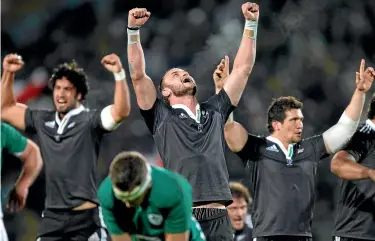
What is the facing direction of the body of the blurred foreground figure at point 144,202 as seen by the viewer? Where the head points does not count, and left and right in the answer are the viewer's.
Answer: facing the viewer and to the left of the viewer

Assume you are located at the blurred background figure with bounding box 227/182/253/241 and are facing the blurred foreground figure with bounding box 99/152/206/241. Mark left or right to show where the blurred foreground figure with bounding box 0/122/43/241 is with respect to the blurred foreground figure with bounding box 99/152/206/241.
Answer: right

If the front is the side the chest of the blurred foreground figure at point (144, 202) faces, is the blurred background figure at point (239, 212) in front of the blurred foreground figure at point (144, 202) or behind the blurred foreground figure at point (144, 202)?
behind

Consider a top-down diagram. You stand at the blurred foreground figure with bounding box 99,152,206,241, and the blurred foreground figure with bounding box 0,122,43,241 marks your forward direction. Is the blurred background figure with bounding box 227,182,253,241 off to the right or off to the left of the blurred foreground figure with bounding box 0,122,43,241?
right

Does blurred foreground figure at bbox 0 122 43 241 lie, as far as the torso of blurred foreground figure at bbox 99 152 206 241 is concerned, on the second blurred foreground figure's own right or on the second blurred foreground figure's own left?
on the second blurred foreground figure's own right
